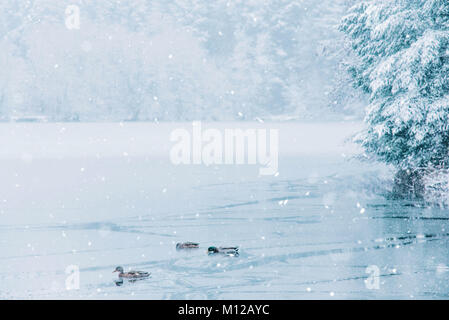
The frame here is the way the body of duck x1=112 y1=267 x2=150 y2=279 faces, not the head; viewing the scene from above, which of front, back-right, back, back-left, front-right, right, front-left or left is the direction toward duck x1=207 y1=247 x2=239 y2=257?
back-right

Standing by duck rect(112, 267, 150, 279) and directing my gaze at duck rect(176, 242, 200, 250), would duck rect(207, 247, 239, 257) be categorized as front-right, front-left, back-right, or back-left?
front-right

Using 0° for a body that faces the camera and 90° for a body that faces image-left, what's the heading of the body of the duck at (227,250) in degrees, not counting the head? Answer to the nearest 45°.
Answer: approximately 90°

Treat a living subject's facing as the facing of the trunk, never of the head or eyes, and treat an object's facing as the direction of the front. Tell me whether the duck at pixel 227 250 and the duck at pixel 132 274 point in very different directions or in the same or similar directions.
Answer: same or similar directions

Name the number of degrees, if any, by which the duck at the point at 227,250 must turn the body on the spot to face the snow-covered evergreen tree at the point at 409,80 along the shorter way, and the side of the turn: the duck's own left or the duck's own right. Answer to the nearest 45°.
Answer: approximately 135° to the duck's own right

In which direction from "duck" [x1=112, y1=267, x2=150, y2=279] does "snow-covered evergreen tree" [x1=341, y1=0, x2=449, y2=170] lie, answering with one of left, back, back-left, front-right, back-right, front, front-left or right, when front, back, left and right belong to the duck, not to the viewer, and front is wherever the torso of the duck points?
back-right

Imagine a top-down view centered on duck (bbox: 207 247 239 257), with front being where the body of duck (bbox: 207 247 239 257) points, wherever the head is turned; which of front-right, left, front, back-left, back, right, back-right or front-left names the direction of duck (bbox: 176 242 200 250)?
front-right

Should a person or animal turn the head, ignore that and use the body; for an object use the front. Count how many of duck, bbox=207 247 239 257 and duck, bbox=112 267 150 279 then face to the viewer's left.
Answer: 2

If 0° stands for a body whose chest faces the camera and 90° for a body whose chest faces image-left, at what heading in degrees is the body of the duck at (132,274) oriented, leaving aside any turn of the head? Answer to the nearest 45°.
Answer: approximately 90°
